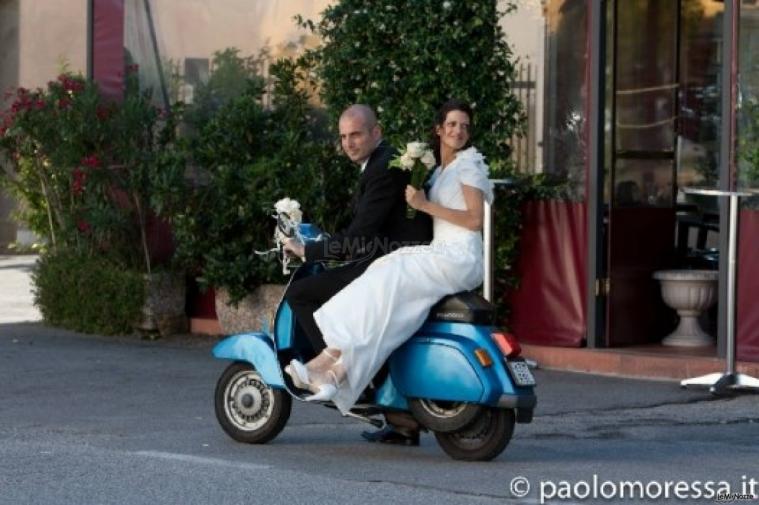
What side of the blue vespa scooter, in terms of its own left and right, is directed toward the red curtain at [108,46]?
front

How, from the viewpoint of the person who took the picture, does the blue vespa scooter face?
facing away from the viewer and to the left of the viewer

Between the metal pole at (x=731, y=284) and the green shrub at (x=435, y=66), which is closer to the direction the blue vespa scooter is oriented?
the green shrub

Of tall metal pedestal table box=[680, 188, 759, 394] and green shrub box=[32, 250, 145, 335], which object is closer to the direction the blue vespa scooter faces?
the green shrub
